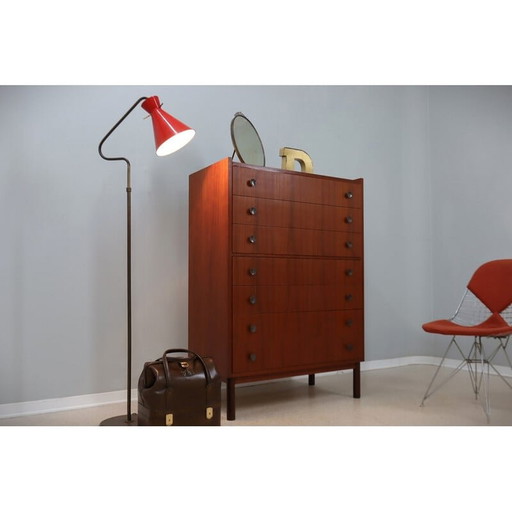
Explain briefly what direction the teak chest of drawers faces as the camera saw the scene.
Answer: facing the viewer and to the right of the viewer

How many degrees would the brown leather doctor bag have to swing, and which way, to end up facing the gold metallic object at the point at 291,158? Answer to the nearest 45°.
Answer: approximately 90° to its left

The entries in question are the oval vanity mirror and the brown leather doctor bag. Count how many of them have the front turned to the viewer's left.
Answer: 0

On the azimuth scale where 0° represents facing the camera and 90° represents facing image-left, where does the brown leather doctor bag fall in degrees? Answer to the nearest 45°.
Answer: approximately 315°
